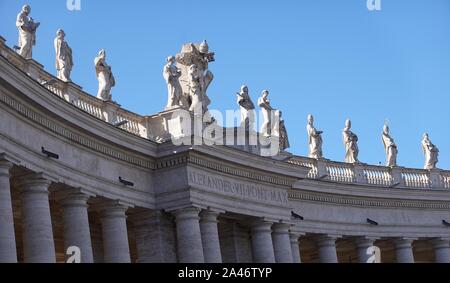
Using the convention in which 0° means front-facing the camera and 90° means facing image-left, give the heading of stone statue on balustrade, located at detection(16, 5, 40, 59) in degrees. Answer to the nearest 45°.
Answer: approximately 315°
